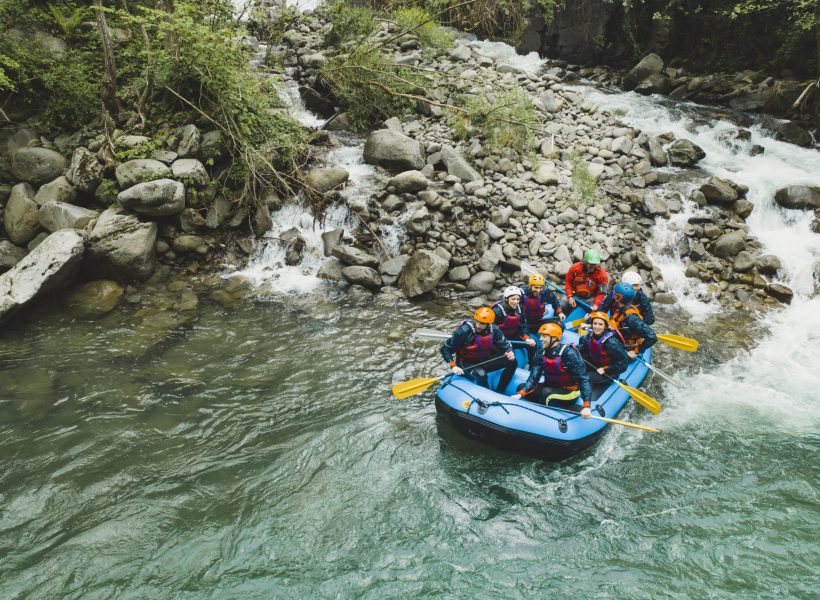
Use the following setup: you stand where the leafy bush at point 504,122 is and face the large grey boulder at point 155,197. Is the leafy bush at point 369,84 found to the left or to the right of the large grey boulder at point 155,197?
right

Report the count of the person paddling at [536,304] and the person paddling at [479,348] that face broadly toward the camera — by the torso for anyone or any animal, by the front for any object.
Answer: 2

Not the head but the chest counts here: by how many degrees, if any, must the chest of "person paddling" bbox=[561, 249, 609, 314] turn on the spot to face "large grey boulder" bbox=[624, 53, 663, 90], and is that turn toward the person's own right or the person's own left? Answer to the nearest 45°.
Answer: approximately 180°

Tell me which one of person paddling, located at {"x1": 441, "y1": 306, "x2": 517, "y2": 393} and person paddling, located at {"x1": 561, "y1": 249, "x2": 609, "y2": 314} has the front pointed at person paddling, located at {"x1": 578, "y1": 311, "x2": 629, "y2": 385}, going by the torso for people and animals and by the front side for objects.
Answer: person paddling, located at {"x1": 561, "y1": 249, "x2": 609, "y2": 314}

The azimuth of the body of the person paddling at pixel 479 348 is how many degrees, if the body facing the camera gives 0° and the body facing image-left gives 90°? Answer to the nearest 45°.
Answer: approximately 0°

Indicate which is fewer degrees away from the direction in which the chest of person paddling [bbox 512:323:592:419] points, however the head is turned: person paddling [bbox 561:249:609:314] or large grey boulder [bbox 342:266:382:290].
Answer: the large grey boulder

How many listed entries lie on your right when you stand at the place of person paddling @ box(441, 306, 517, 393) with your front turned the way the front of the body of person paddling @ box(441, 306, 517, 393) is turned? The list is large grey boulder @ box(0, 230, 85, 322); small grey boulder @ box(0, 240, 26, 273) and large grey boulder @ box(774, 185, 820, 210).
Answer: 2

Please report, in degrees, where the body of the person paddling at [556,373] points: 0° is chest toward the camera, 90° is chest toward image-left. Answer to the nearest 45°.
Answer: approximately 45°

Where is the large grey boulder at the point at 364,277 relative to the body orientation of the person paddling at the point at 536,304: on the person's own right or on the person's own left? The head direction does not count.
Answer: on the person's own right

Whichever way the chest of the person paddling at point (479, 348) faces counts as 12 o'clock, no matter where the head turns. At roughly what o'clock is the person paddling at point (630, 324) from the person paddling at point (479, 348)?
the person paddling at point (630, 324) is roughly at 8 o'clock from the person paddling at point (479, 348).
